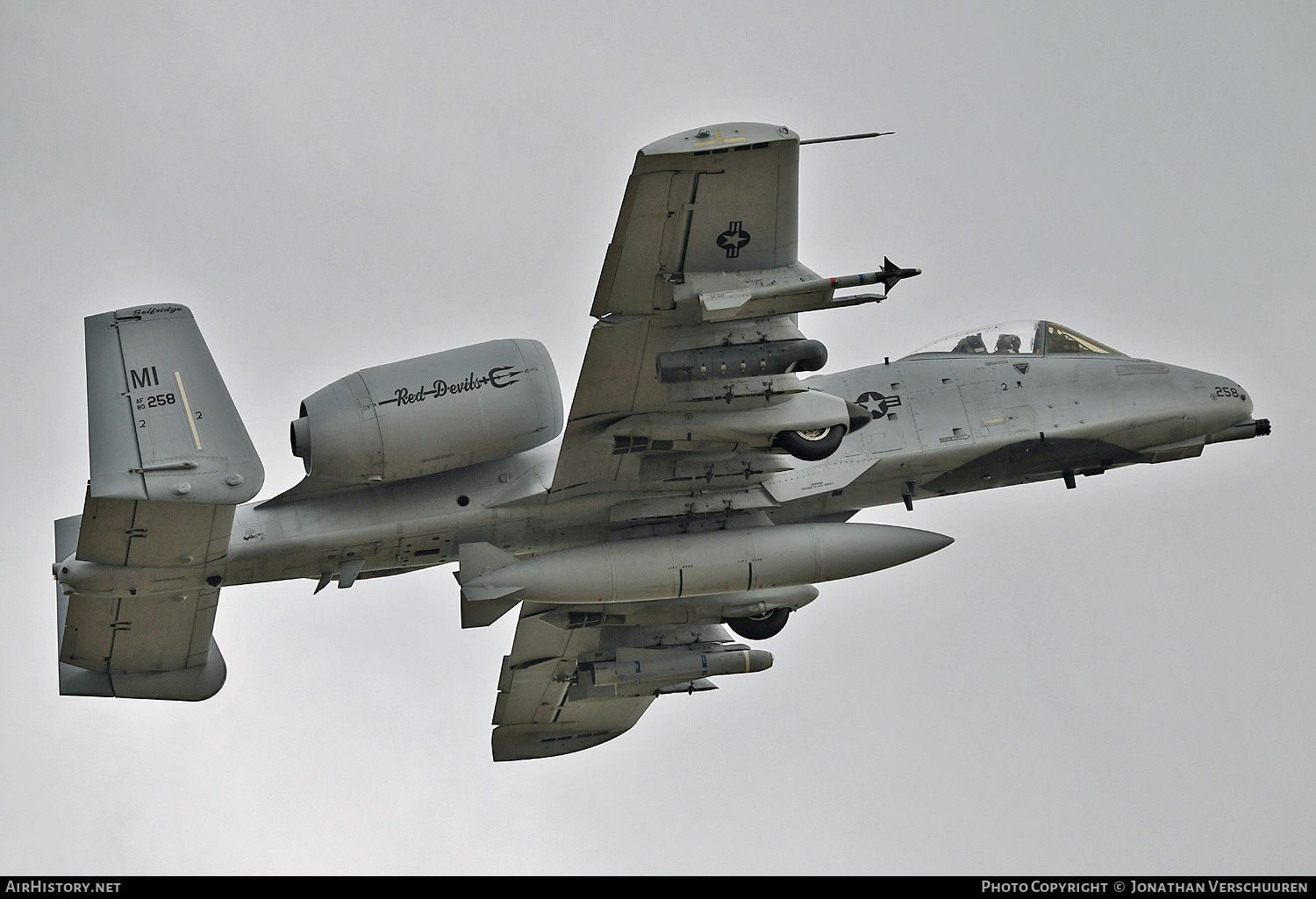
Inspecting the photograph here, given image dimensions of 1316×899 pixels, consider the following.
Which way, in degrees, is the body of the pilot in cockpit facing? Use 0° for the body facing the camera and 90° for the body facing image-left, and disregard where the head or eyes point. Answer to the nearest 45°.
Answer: approximately 270°
